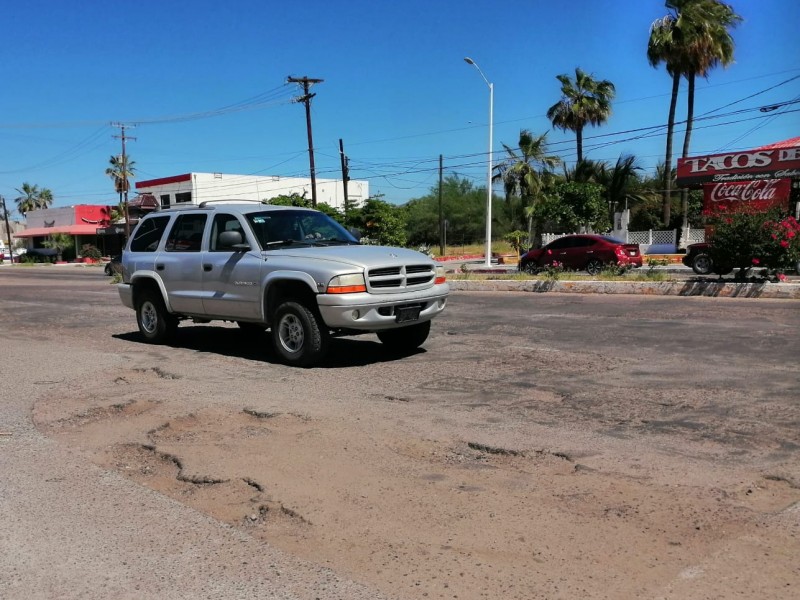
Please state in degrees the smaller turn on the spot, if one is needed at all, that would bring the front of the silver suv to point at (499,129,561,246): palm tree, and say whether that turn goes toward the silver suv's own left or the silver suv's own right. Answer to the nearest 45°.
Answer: approximately 90° to the silver suv's own left

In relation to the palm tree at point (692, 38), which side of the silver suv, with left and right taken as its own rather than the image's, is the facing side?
left

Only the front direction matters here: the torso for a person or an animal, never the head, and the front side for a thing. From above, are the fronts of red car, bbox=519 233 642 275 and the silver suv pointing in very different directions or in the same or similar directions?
very different directions

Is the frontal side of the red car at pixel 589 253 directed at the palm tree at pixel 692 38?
no

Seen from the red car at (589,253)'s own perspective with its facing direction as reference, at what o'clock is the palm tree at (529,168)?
The palm tree is roughly at 1 o'clock from the red car.

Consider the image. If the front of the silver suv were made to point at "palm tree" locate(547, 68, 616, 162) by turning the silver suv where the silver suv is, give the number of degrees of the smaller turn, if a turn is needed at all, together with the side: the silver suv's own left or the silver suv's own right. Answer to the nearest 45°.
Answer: approximately 90° to the silver suv's own left

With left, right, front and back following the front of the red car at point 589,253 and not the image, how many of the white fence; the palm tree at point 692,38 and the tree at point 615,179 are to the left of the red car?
0

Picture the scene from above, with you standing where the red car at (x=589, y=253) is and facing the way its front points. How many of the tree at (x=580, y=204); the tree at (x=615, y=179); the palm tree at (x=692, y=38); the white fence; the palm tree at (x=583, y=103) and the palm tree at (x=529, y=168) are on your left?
0

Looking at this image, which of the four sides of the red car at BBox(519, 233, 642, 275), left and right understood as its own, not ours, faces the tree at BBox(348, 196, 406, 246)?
front

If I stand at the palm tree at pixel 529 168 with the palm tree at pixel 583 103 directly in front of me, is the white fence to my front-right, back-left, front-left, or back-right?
front-right

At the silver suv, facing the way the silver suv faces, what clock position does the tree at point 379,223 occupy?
The tree is roughly at 8 o'clock from the silver suv.

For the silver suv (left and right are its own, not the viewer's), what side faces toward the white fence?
left

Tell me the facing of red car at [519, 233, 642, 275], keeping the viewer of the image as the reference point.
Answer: facing away from the viewer and to the left of the viewer

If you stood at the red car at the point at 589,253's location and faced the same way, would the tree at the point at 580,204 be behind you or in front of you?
in front

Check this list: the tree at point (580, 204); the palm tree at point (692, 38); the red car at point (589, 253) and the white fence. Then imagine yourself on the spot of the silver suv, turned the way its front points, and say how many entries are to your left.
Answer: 4

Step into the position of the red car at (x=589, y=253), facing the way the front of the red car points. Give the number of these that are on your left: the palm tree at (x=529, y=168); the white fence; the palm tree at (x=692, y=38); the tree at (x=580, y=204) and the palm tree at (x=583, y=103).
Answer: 0

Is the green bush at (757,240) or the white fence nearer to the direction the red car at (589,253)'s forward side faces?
the white fence
